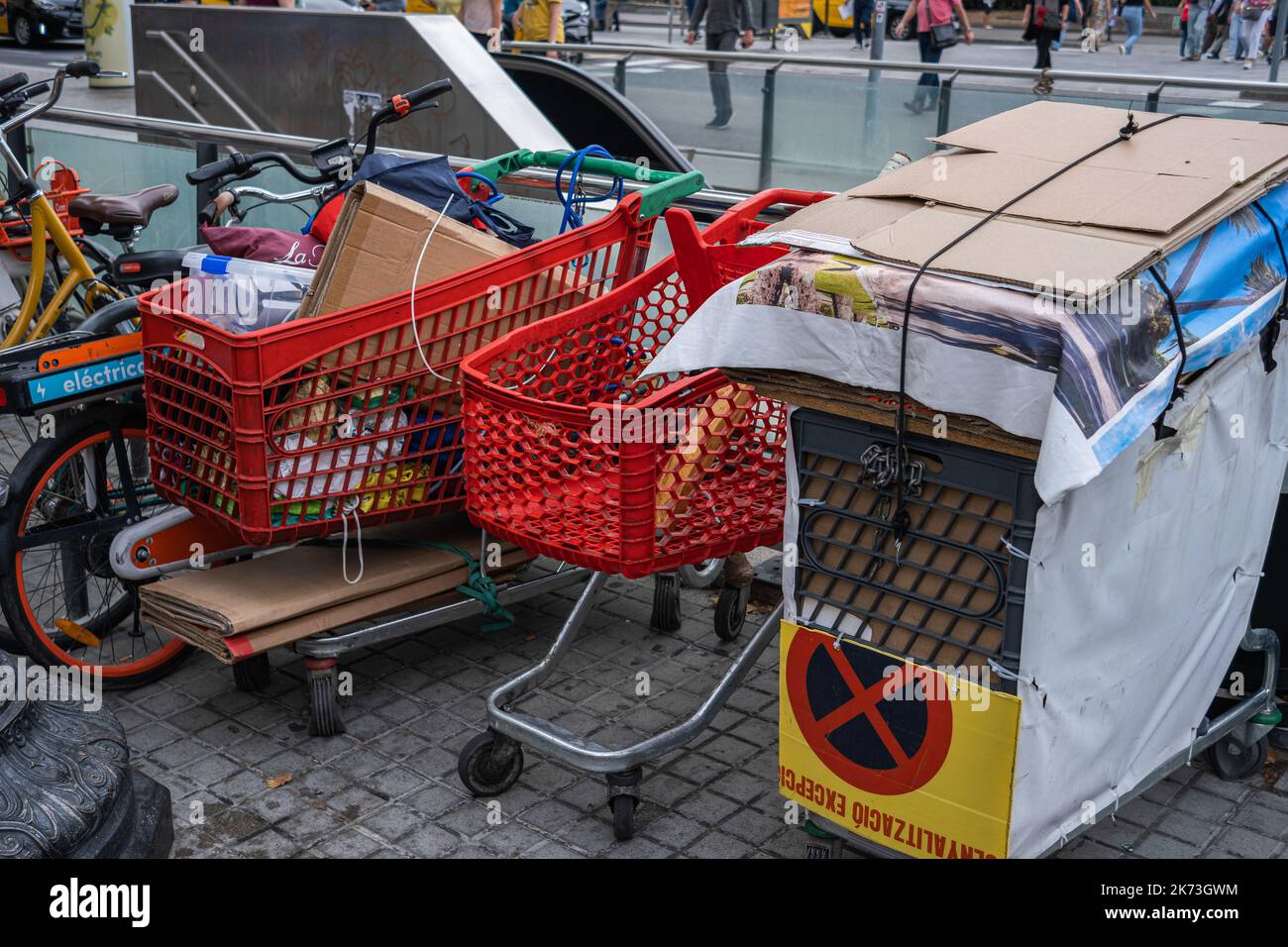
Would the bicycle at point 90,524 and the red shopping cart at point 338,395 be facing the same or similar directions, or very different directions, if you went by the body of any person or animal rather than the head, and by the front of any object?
very different directions

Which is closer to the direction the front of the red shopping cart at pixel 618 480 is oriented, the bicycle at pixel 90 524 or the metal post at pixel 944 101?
the bicycle

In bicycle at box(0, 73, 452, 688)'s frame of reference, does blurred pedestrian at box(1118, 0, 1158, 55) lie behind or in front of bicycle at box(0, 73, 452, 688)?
in front

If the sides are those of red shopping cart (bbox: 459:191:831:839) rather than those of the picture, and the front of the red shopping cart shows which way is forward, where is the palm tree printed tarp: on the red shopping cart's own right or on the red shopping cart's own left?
on the red shopping cart's own left

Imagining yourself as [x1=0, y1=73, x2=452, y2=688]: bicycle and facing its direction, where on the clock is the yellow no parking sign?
The yellow no parking sign is roughly at 3 o'clock from the bicycle.

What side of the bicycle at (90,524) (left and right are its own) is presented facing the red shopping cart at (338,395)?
right

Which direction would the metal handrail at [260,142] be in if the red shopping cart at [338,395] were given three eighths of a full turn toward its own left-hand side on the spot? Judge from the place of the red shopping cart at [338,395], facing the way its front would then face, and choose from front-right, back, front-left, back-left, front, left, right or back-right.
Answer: left

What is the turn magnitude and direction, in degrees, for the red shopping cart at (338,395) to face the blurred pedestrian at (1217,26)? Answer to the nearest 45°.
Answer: approximately 180°

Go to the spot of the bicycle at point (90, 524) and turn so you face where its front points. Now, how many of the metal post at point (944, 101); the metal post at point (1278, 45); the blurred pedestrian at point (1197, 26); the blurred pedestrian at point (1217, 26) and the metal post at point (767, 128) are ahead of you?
5

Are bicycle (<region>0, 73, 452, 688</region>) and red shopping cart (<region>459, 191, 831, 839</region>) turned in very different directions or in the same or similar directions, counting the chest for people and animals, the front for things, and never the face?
very different directions

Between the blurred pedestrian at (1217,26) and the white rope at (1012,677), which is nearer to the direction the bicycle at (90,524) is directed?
the blurred pedestrian

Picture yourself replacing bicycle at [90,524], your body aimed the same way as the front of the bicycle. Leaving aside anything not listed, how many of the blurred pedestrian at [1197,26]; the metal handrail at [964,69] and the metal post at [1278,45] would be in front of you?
3

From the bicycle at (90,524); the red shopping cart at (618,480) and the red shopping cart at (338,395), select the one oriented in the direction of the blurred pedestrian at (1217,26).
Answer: the bicycle

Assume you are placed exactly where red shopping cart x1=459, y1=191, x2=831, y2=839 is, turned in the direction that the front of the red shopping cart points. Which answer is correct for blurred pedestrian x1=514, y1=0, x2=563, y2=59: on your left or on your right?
on your right

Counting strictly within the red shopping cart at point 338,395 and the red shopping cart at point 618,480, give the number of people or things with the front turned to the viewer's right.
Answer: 0

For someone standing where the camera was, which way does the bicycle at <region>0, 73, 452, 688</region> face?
facing away from the viewer and to the right of the viewer

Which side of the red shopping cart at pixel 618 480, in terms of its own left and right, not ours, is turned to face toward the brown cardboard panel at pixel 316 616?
right
